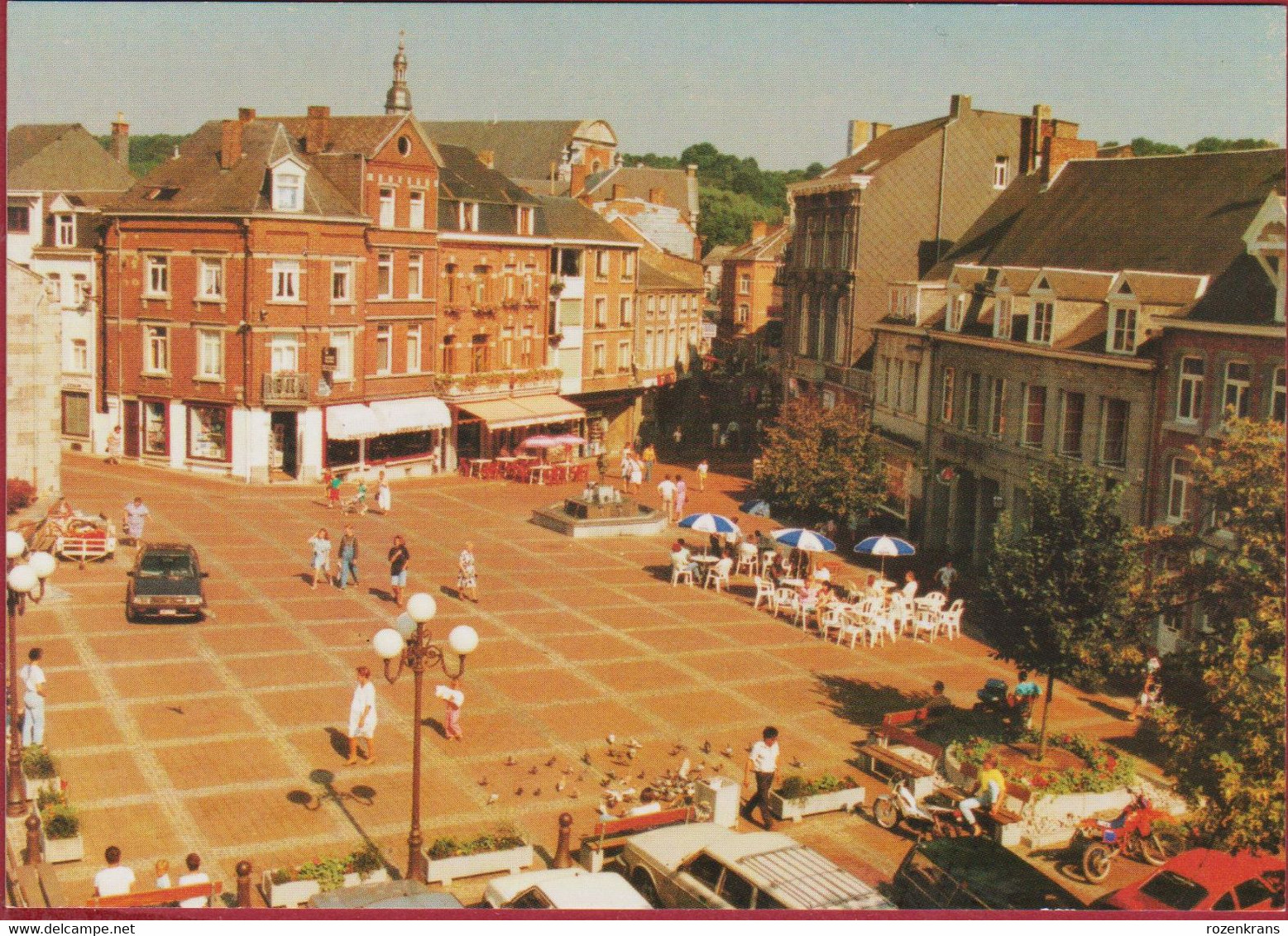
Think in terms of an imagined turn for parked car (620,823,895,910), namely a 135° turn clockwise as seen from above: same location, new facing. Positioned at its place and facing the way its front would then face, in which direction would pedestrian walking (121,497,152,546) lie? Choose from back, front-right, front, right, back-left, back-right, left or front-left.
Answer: back-left

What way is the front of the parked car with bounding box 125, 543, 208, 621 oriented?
toward the camera

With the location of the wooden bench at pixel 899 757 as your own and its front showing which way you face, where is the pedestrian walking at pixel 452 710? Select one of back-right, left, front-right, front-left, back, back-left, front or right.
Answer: front-right

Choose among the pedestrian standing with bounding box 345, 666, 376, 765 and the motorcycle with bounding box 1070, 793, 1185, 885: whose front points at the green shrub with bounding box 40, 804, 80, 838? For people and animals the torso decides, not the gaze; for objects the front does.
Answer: the pedestrian standing

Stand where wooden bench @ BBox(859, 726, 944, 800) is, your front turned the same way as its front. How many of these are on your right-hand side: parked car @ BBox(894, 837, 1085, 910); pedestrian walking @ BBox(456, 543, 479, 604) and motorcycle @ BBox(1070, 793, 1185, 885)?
1

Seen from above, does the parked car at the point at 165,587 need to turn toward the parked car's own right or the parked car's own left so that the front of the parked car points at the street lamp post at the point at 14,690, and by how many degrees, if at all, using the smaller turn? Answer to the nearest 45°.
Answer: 0° — it already faces it

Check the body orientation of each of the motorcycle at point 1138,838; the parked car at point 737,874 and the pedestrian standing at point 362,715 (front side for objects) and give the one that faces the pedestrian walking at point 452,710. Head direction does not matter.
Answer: the parked car

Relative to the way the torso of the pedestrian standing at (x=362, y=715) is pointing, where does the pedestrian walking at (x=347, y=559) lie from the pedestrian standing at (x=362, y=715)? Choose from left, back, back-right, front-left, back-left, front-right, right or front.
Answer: back-right

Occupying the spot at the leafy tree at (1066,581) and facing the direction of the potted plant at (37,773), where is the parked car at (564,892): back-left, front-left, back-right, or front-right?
front-left

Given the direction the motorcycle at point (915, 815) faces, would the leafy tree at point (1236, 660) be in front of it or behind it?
behind

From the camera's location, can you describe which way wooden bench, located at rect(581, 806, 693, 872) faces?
facing away from the viewer and to the left of the viewer

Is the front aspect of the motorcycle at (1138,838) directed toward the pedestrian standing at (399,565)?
no

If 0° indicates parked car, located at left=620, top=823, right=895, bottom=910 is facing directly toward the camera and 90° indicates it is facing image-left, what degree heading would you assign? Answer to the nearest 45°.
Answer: approximately 135°

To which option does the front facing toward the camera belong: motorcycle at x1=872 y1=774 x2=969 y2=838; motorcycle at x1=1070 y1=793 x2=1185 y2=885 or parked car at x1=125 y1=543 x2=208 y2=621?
the parked car

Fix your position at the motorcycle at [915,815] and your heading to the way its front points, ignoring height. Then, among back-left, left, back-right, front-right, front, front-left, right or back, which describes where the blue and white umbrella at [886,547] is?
front-right

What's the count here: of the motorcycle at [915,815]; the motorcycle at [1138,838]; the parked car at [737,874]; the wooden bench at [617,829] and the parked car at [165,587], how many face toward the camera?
1
